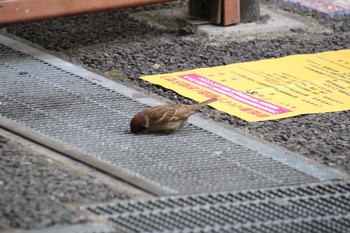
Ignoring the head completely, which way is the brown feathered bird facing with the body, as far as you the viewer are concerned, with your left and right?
facing to the left of the viewer

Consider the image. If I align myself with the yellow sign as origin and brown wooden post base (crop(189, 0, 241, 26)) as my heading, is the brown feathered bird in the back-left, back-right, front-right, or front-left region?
back-left

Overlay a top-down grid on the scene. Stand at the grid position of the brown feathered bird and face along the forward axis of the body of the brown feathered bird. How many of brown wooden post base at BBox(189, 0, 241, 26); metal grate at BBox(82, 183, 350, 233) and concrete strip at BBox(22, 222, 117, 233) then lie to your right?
1

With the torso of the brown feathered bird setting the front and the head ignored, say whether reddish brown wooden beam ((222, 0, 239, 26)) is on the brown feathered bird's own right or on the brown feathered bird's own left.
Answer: on the brown feathered bird's own right

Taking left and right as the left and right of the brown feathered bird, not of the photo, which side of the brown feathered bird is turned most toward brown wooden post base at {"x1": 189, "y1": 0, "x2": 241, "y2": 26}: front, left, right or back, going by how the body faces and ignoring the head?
right

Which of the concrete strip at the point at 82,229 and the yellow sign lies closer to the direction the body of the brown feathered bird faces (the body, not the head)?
the concrete strip

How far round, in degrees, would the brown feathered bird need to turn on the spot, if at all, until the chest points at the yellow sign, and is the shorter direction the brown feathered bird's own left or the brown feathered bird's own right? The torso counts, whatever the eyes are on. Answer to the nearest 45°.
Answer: approximately 135° to the brown feathered bird's own right

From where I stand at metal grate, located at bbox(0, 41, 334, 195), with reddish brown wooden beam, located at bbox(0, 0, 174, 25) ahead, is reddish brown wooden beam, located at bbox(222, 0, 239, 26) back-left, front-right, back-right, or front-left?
front-right

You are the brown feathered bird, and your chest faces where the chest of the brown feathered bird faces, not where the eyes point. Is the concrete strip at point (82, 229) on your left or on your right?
on your left

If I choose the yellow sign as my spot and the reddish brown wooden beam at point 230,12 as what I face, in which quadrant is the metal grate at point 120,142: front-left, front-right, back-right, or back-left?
back-left
